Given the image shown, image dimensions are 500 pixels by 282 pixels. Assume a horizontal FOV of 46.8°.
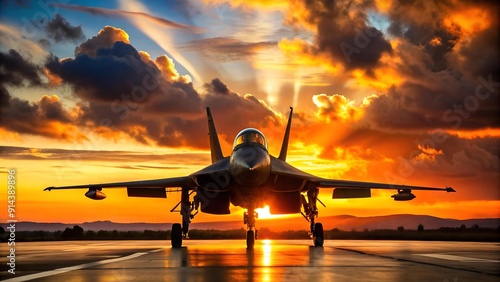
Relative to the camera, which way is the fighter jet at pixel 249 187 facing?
toward the camera
